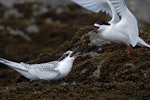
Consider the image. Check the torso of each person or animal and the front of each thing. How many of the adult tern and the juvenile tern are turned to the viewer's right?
1

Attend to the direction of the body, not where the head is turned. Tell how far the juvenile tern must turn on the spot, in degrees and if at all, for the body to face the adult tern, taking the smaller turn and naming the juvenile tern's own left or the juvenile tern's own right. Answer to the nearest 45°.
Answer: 0° — it already faces it

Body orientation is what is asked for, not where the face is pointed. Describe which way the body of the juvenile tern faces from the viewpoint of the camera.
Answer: to the viewer's right

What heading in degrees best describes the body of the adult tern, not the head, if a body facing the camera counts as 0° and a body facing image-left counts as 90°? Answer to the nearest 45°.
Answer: approximately 90°

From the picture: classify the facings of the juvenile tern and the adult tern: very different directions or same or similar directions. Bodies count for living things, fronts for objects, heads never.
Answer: very different directions

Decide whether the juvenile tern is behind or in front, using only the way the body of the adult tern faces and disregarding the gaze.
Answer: in front
